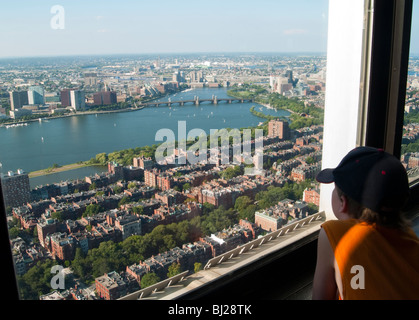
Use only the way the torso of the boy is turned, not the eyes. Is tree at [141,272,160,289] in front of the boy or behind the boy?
in front

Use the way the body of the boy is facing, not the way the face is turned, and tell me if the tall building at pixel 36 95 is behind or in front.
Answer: in front

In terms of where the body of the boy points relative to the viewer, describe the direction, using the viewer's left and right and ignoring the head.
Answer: facing away from the viewer and to the left of the viewer

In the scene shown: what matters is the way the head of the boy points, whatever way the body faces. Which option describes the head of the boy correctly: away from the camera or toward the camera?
away from the camera

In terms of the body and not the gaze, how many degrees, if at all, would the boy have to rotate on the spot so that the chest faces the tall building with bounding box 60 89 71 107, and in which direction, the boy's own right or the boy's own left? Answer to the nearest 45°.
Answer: approximately 45° to the boy's own left

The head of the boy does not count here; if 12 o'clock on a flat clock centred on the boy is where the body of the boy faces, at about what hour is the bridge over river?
The bridge over river is roughly at 12 o'clock from the boy.

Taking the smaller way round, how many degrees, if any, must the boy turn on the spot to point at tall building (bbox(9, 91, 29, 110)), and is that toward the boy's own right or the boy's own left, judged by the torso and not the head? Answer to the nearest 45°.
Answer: approximately 45° to the boy's own left

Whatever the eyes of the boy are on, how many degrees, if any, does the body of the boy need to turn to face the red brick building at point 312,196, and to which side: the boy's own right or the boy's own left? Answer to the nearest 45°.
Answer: approximately 45° to the boy's own right

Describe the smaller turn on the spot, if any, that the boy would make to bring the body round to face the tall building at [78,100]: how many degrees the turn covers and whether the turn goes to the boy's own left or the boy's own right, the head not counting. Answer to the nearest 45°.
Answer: approximately 45° to the boy's own left

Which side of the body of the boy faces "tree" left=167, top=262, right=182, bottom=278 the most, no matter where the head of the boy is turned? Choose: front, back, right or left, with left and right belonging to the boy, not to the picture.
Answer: front
